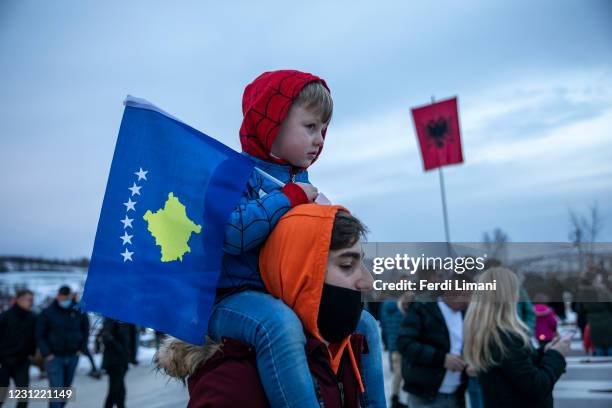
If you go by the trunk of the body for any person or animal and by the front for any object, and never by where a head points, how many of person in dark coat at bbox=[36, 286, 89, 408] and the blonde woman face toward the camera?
1

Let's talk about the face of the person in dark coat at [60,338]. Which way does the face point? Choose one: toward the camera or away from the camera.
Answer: toward the camera

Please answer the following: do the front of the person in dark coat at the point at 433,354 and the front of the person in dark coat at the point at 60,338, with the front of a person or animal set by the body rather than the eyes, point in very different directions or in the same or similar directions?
same or similar directions

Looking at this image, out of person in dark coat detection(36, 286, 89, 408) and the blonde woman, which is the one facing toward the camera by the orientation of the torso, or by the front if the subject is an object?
the person in dark coat

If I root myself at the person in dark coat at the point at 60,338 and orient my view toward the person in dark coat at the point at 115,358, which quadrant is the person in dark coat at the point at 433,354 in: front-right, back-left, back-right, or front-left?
front-right

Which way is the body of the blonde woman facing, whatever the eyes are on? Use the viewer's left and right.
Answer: facing away from the viewer and to the right of the viewer

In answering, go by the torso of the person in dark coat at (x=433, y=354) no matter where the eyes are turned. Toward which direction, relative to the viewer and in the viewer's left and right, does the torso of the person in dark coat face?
facing the viewer and to the right of the viewer

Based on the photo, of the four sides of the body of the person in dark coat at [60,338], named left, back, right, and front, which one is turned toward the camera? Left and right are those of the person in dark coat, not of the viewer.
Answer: front
